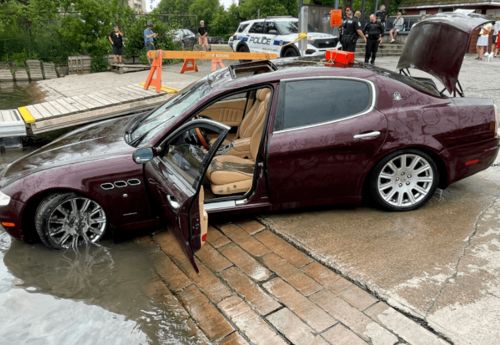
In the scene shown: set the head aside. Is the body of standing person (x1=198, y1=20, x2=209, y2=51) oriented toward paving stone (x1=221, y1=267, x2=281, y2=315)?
yes

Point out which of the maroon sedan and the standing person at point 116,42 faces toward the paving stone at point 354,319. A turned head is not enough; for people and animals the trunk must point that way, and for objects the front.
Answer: the standing person

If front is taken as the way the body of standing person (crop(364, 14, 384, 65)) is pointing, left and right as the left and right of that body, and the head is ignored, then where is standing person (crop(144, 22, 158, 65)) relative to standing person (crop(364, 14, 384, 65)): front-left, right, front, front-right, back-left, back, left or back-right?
right

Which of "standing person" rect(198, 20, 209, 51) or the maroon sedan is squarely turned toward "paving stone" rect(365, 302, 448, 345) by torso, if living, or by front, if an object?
the standing person

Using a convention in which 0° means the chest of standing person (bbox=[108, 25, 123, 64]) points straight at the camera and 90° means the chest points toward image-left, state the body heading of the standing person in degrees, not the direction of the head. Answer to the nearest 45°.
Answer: approximately 0°

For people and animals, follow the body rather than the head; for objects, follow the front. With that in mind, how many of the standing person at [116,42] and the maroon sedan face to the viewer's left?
1

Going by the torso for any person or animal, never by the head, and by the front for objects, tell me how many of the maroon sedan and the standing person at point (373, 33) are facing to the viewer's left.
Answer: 1

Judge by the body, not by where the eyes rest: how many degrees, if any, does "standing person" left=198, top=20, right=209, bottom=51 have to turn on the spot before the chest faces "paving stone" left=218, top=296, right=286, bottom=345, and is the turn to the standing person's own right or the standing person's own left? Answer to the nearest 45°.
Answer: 0° — they already face it

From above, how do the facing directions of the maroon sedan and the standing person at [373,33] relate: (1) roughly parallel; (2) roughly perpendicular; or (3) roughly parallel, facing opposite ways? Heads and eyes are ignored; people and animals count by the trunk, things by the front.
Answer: roughly perpendicular

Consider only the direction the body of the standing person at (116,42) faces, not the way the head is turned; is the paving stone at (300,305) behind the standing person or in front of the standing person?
in front

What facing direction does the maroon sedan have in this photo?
to the viewer's left

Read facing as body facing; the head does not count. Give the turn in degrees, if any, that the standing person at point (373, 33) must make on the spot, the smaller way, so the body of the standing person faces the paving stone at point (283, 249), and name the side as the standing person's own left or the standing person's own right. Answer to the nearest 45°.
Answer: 0° — they already face it

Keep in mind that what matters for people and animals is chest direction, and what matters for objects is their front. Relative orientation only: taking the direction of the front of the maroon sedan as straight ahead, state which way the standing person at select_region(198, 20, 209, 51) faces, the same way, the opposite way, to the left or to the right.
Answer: to the left

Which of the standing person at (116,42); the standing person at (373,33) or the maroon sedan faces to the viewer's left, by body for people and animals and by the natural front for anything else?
the maroon sedan

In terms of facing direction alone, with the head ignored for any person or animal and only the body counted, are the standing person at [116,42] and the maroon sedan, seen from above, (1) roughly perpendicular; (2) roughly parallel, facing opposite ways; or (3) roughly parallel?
roughly perpendicular
